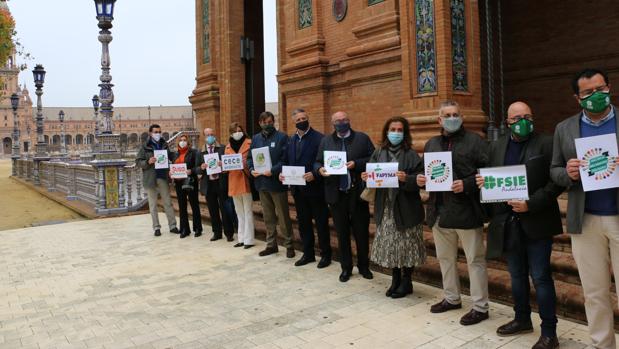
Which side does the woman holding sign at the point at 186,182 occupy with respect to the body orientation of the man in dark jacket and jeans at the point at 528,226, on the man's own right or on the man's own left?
on the man's own right

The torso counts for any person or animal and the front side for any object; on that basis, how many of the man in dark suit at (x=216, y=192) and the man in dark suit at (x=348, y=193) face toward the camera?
2

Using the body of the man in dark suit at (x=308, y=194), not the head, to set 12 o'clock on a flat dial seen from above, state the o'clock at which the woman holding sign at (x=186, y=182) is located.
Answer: The woman holding sign is roughly at 3 o'clock from the man in dark suit.

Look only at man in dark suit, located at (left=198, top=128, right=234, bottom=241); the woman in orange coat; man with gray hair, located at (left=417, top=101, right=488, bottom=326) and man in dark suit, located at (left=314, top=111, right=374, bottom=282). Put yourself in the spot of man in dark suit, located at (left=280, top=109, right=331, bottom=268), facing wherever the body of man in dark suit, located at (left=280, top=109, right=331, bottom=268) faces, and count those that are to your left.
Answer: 2

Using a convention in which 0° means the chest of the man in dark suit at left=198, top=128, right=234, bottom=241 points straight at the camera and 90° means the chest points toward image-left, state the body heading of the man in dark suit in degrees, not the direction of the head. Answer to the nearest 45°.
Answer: approximately 0°

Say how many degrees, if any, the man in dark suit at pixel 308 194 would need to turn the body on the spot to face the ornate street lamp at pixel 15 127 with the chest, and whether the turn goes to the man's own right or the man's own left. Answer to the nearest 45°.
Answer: approximately 90° to the man's own right

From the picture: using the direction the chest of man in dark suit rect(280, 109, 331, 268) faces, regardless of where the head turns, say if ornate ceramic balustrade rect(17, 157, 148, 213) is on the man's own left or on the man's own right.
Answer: on the man's own right

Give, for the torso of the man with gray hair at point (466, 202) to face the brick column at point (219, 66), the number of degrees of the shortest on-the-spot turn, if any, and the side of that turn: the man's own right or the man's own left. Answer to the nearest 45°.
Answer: approximately 90° to the man's own right
